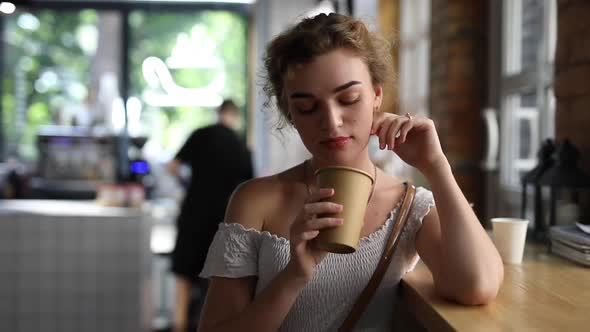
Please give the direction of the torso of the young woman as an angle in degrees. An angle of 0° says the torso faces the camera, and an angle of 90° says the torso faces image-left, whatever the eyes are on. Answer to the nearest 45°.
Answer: approximately 0°

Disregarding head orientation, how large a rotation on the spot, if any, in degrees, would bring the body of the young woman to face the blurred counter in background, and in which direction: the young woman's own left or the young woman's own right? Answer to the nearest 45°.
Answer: approximately 135° to the young woman's own right

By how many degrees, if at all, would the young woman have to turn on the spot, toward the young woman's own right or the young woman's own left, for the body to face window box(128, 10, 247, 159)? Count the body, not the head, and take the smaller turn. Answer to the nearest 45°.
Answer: approximately 180°

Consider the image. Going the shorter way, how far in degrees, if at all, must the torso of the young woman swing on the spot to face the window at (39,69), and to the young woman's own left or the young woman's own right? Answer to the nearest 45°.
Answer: approximately 135° to the young woman's own right

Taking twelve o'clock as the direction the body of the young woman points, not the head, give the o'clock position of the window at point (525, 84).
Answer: The window is roughly at 7 o'clock from the young woman.
